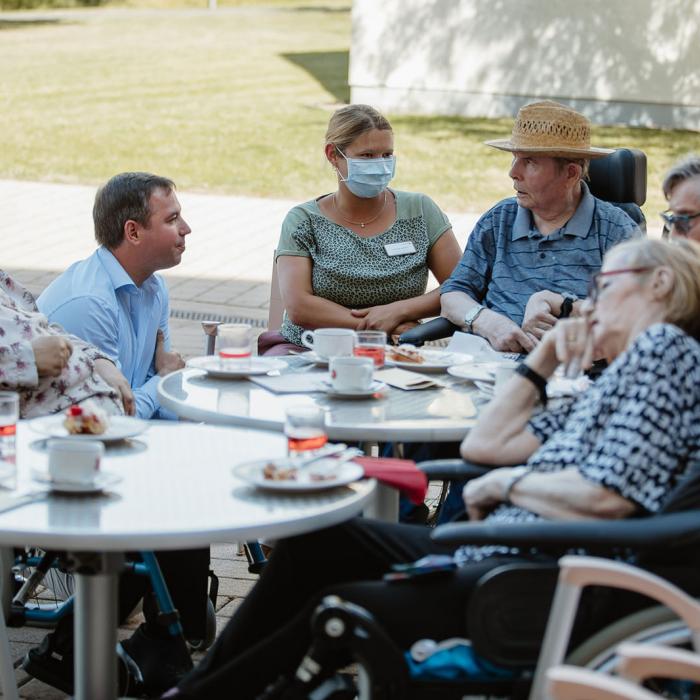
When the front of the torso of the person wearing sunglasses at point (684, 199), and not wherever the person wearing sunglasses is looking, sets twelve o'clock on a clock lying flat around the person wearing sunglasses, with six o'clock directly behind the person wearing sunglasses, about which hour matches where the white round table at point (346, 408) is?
The white round table is roughly at 12 o'clock from the person wearing sunglasses.

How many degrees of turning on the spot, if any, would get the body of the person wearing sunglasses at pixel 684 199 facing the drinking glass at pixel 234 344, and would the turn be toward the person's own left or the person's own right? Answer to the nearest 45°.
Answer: approximately 45° to the person's own right

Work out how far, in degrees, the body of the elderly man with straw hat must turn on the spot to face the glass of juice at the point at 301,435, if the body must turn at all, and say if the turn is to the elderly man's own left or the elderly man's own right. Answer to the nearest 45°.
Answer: approximately 45° to the elderly man's own left

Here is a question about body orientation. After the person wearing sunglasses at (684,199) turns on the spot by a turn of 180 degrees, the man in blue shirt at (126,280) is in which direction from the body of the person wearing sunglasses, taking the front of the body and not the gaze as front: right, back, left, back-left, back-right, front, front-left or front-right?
back-left

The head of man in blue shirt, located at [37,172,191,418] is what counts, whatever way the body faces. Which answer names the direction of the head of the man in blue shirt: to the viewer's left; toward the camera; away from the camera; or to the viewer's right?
to the viewer's right

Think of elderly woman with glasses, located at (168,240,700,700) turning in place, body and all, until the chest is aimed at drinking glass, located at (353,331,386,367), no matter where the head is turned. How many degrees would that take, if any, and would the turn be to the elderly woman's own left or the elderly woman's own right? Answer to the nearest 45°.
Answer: approximately 90° to the elderly woman's own right

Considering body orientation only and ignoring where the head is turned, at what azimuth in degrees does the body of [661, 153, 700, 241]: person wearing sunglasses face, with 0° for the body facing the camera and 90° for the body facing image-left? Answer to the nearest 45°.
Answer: approximately 45°

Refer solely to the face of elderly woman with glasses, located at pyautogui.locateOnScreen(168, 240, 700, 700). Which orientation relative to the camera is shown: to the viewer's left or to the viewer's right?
to the viewer's left

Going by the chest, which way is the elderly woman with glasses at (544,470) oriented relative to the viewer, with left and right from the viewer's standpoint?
facing to the left of the viewer

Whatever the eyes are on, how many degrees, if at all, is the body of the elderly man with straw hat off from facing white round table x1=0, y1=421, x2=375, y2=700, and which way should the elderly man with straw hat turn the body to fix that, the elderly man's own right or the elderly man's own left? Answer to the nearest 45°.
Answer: approximately 45° to the elderly man's own left

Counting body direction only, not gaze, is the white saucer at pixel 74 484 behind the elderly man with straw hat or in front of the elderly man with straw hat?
in front

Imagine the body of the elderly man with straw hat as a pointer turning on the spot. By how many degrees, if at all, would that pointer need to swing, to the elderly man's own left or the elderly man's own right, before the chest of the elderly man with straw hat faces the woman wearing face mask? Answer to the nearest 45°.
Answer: approximately 45° to the elderly man's own right
